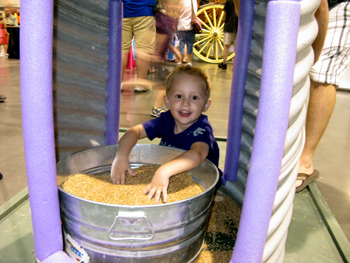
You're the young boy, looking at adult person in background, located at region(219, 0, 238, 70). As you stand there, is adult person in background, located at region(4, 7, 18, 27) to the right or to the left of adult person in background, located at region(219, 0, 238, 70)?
left

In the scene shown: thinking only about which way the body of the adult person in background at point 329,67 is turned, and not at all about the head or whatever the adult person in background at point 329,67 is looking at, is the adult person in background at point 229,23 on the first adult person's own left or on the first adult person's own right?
on the first adult person's own right

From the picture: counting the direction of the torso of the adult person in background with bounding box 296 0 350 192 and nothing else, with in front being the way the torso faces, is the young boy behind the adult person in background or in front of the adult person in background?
in front

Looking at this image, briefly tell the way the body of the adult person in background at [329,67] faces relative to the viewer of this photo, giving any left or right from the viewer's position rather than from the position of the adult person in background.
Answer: facing the viewer and to the left of the viewer

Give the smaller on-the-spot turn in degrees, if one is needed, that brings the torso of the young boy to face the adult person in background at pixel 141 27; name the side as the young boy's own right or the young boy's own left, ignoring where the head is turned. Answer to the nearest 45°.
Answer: approximately 135° to the young boy's own right

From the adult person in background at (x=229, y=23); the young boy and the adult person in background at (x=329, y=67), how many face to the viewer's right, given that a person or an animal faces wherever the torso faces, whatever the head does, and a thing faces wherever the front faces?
0

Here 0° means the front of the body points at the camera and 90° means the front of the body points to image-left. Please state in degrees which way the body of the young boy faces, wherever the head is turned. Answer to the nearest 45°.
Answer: approximately 45°

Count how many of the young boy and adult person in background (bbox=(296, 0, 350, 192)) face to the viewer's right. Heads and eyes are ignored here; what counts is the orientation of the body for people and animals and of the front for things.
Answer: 0
